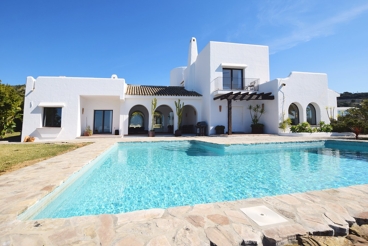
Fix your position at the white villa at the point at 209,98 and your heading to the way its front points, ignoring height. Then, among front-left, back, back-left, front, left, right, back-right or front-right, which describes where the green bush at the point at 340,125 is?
left

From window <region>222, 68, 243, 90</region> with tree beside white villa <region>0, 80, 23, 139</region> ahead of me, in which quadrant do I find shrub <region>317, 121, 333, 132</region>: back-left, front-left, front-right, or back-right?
back-left

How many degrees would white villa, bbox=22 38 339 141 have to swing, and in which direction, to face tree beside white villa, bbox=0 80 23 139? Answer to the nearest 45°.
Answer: approximately 90° to its right

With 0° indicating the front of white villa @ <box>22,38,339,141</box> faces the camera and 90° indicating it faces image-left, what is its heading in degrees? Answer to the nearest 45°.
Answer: approximately 0°

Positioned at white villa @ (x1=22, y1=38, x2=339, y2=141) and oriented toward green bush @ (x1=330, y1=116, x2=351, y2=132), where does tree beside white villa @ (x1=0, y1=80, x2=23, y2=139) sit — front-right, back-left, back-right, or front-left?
back-right

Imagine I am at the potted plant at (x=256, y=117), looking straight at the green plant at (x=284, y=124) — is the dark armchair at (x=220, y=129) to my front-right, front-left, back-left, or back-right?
back-right

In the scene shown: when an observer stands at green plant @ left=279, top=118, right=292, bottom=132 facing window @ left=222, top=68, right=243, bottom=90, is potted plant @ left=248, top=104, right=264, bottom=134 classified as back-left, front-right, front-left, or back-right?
front-right
